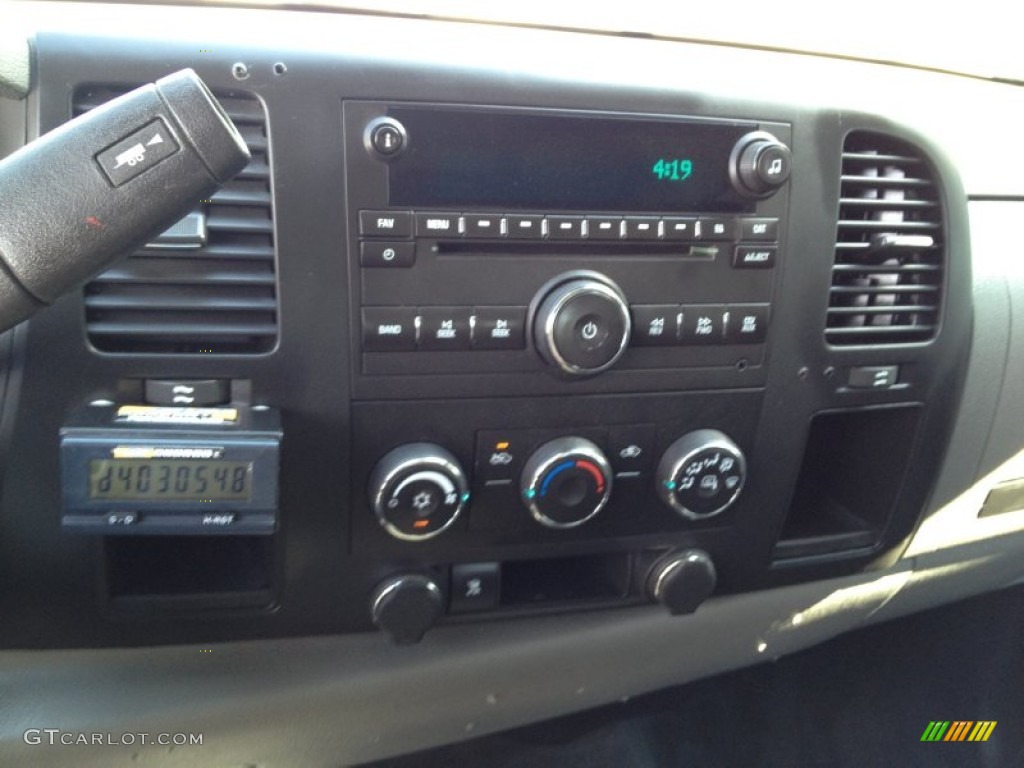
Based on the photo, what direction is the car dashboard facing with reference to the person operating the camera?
facing the viewer

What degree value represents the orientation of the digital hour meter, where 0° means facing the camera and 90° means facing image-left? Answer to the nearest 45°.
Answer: approximately 0°
